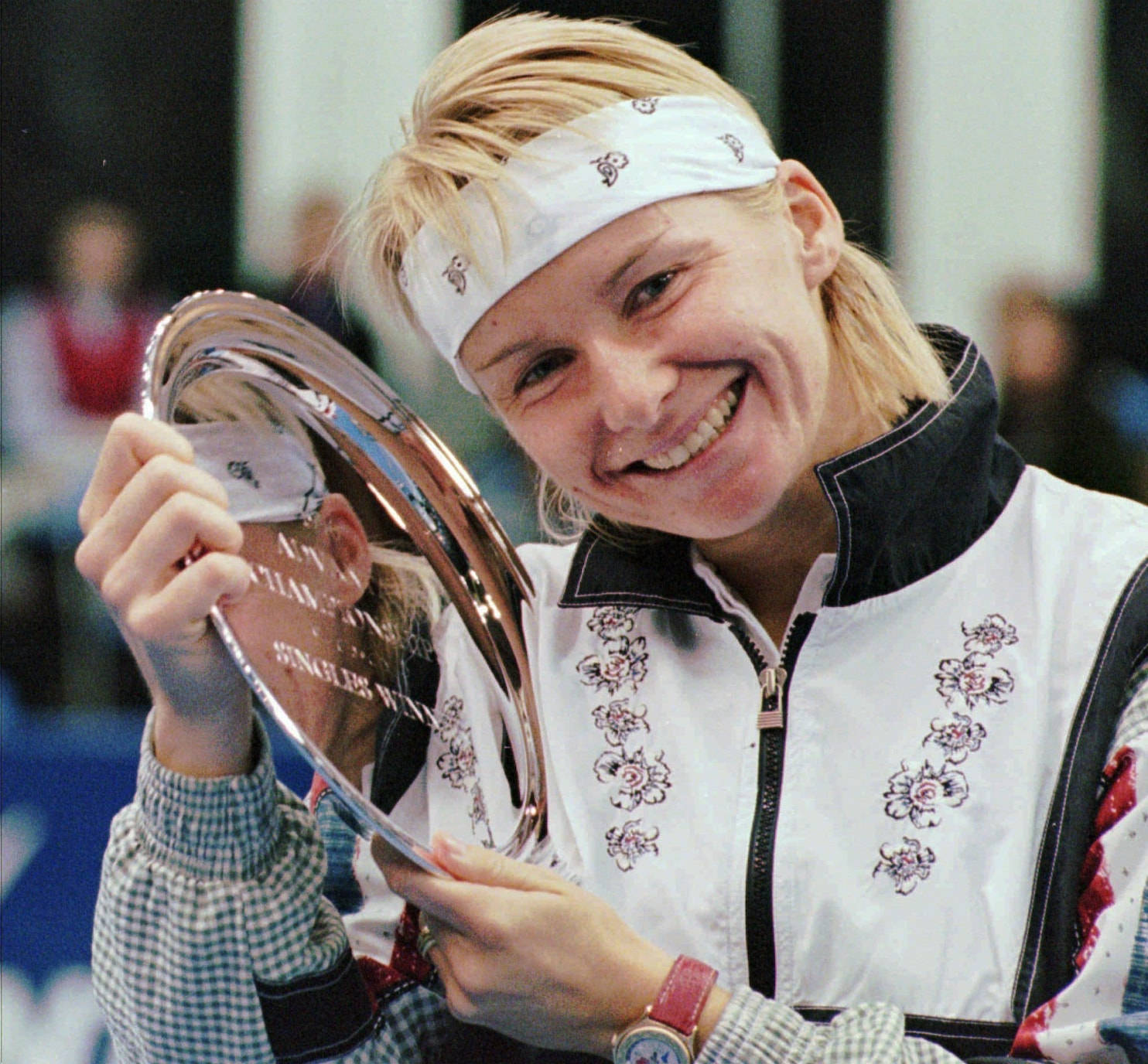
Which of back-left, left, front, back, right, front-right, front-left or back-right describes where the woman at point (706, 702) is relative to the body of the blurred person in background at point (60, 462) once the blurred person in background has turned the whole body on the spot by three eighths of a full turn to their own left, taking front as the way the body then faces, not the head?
back-right

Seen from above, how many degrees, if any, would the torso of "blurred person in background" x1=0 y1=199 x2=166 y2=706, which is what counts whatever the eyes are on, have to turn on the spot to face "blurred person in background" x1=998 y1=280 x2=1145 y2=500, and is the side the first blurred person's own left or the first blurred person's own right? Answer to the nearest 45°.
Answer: approximately 45° to the first blurred person's own left

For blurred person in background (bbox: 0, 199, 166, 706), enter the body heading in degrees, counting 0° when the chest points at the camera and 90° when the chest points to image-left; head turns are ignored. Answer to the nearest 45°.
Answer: approximately 0°
